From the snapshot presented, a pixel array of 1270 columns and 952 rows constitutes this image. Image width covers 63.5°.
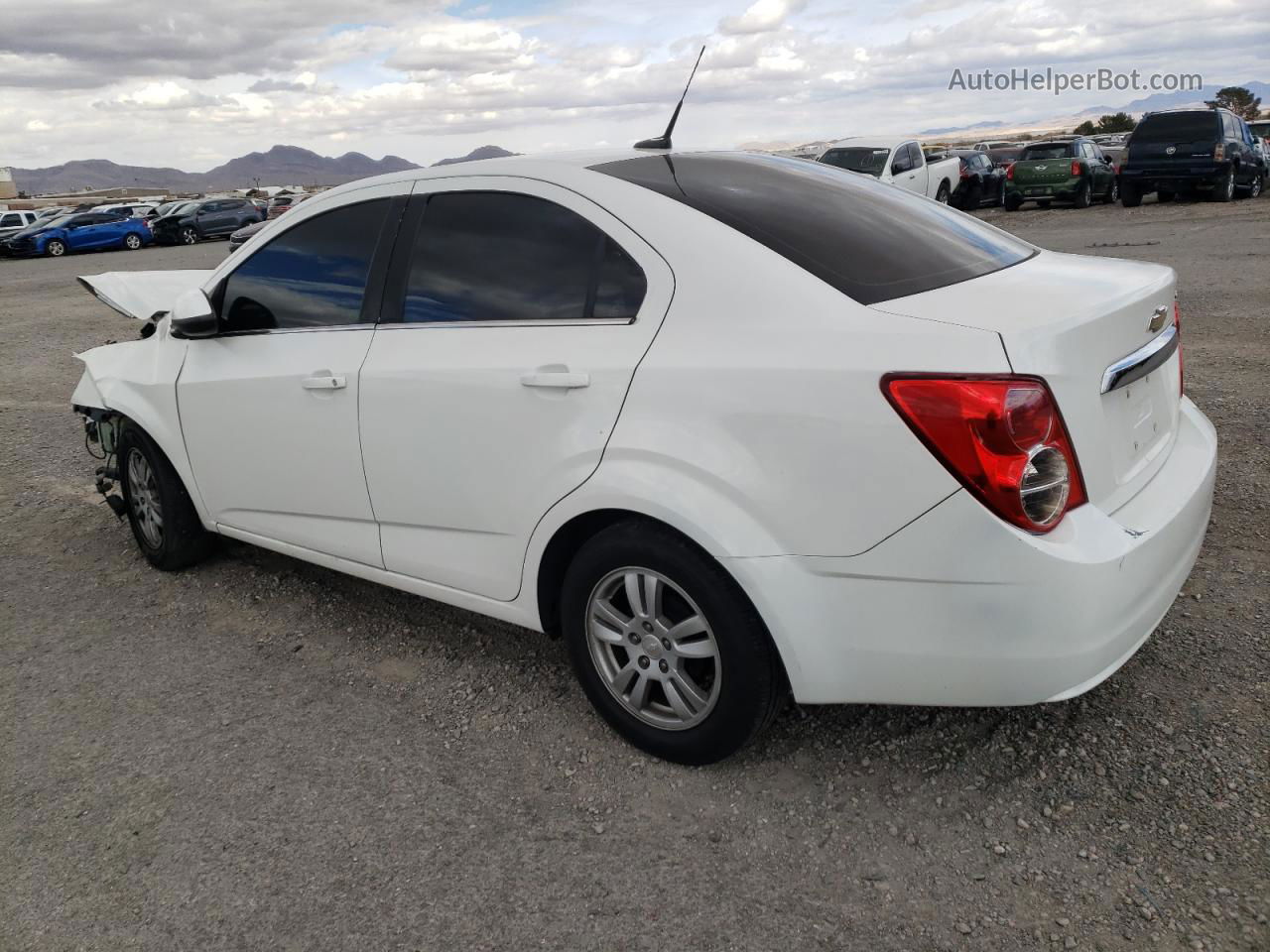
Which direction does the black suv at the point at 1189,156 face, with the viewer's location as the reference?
facing away from the viewer and to the right of the viewer

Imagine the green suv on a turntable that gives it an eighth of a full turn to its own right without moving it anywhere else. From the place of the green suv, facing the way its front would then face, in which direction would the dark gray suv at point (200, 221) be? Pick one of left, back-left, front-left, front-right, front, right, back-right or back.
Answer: back

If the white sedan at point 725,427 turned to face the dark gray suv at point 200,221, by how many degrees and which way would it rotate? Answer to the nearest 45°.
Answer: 0° — it already faces it

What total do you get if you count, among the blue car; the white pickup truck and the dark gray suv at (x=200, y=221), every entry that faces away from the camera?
0

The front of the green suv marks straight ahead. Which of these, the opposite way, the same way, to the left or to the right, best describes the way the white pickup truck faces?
the opposite way

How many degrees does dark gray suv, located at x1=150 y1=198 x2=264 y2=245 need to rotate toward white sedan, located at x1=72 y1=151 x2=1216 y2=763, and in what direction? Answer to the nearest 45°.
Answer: approximately 45° to its left

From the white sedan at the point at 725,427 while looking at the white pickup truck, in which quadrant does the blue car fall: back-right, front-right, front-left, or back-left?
front-left

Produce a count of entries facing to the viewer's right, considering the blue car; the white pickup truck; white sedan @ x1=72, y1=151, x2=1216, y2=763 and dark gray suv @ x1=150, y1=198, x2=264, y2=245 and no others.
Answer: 0

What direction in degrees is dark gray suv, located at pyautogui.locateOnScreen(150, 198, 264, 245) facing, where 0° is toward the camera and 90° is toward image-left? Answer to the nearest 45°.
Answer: approximately 45°

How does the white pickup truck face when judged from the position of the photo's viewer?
facing the viewer and to the left of the viewer

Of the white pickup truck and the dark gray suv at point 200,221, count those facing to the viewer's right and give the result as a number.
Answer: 0

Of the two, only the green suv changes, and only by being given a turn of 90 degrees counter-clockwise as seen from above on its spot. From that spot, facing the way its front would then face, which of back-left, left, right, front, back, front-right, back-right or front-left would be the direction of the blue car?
front-left

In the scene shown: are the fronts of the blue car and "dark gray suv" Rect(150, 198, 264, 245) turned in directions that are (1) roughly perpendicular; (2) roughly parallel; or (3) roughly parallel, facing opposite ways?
roughly parallel

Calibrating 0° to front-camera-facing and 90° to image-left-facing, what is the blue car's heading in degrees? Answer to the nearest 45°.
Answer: approximately 45°
